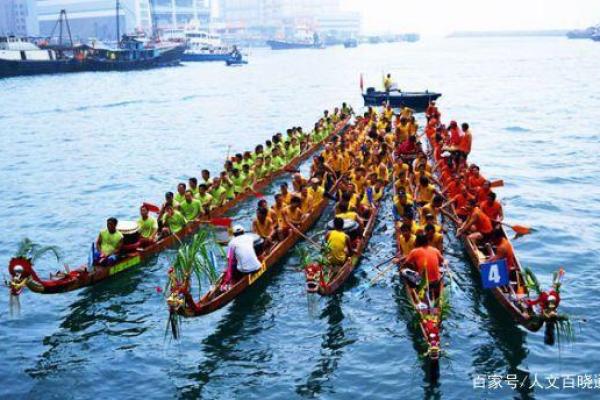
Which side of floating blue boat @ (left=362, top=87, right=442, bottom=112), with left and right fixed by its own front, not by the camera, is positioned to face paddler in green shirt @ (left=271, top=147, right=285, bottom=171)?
right

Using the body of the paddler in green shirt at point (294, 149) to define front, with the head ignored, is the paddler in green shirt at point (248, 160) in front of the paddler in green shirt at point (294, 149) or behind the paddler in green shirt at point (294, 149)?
in front

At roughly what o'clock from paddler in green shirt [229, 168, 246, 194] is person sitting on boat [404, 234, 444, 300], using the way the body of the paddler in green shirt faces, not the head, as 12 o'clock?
The person sitting on boat is roughly at 10 o'clock from the paddler in green shirt.

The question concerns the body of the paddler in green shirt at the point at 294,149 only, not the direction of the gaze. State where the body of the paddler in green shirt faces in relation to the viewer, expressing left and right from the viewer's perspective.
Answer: facing the viewer and to the left of the viewer

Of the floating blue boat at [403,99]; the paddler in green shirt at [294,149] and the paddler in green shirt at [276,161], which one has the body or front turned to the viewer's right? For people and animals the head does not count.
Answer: the floating blue boat

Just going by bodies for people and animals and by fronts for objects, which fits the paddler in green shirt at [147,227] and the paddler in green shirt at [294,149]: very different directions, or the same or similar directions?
same or similar directions

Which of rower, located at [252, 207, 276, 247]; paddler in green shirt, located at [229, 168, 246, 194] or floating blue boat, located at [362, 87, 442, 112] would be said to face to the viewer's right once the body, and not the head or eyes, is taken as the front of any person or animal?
the floating blue boat

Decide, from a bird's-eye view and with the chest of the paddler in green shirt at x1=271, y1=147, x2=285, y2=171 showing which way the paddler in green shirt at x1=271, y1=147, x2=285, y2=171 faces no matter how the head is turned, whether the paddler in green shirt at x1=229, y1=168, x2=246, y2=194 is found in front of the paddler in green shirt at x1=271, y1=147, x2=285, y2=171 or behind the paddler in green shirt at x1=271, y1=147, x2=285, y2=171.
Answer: in front

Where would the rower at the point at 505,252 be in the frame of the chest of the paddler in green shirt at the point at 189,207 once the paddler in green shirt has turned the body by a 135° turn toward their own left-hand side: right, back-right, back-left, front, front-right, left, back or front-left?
front-right

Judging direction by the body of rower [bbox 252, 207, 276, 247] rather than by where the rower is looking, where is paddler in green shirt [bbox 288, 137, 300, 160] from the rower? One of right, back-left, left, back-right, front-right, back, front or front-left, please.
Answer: back-right

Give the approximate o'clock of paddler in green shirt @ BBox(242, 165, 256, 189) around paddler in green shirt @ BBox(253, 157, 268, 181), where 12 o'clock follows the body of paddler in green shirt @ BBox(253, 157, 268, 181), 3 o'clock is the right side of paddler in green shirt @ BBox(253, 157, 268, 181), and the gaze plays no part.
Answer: paddler in green shirt @ BBox(242, 165, 256, 189) is roughly at 11 o'clock from paddler in green shirt @ BBox(253, 157, 268, 181).

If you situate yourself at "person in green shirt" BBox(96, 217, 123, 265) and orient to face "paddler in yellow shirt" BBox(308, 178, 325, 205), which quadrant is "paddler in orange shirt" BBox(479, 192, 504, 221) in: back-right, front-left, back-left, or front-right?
front-right
